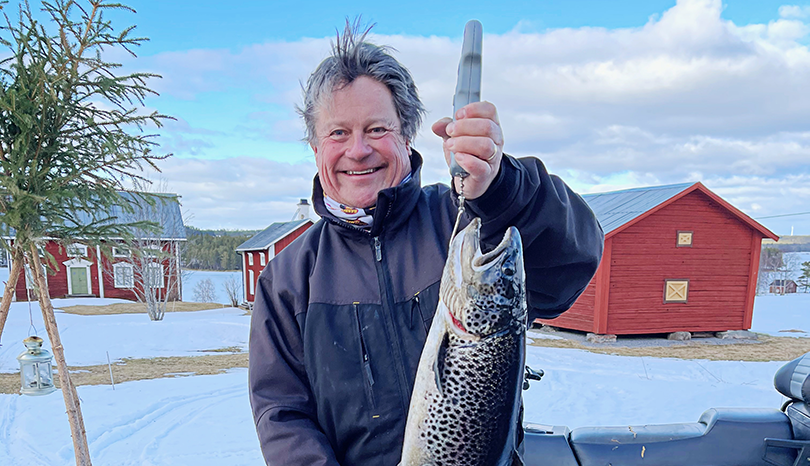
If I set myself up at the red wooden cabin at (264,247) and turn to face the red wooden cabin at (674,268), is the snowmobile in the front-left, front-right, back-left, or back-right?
front-right

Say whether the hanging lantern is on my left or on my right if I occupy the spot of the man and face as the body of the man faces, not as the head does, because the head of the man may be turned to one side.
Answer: on my right

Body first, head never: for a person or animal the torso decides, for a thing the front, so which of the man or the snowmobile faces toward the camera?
the man

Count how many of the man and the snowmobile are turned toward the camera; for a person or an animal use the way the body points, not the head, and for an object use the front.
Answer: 1

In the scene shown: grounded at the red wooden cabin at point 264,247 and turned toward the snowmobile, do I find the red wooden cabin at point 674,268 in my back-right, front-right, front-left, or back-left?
front-left

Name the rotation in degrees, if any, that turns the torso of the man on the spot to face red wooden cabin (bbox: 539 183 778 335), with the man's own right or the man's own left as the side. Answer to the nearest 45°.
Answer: approximately 135° to the man's own left

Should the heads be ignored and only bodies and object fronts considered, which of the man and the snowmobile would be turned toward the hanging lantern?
the snowmobile

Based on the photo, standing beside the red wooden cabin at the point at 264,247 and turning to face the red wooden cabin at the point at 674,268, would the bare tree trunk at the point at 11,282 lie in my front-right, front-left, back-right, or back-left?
front-right

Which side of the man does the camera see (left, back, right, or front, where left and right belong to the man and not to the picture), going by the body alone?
front

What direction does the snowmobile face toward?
to the viewer's left

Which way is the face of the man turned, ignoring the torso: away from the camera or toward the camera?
toward the camera

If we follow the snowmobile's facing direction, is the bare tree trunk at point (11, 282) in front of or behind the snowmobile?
in front

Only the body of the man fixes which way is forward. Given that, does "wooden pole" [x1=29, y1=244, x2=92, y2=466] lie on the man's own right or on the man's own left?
on the man's own right

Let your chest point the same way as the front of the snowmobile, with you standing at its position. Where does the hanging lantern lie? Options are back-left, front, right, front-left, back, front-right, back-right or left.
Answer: front
